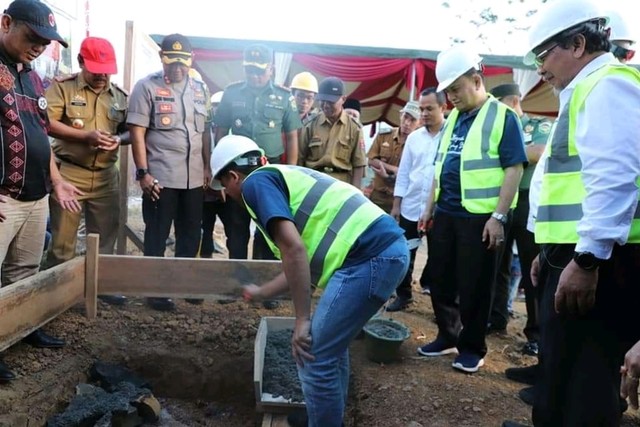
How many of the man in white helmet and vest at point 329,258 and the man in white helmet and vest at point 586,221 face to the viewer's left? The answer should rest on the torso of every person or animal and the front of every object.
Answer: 2

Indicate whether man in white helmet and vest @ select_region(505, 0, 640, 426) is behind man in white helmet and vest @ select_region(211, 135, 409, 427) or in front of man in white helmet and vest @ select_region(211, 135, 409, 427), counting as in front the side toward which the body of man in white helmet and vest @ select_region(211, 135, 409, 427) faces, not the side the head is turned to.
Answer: behind

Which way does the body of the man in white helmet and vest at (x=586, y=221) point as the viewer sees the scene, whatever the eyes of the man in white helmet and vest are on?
to the viewer's left

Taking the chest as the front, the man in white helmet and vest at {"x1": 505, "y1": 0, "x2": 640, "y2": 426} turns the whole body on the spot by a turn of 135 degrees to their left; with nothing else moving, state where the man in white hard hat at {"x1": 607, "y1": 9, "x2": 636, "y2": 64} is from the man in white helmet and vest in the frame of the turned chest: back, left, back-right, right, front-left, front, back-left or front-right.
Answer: back-left

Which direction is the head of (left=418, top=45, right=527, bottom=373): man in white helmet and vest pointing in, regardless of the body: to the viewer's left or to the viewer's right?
to the viewer's left

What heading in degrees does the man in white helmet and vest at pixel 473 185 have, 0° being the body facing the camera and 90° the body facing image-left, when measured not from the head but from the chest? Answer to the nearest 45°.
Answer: approximately 45°

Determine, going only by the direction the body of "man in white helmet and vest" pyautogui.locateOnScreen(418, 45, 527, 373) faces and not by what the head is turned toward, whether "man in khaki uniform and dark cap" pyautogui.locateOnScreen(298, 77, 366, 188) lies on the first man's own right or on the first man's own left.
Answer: on the first man's own right

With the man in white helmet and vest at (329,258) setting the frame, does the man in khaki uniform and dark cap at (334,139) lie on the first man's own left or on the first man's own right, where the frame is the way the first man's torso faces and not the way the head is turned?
on the first man's own right

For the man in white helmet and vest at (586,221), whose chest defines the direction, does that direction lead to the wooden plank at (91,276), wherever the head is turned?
yes

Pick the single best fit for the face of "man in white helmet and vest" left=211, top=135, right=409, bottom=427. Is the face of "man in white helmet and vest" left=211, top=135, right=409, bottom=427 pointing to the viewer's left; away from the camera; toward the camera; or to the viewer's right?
to the viewer's left

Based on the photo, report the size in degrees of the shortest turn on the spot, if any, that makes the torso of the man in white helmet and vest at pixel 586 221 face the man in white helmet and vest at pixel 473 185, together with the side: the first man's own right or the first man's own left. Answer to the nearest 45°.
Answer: approximately 45° to the first man's own right

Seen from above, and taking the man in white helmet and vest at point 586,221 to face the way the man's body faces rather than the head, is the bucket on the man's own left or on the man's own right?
on the man's own right
